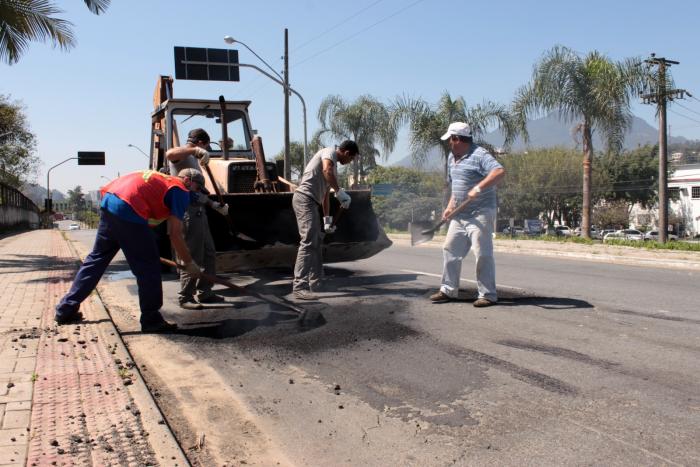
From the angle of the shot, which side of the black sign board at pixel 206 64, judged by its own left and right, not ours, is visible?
back

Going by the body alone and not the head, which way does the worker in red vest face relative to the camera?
to the viewer's right

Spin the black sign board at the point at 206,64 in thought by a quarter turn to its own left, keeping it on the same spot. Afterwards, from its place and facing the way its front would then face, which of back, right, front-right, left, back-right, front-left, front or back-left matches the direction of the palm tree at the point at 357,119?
back-right

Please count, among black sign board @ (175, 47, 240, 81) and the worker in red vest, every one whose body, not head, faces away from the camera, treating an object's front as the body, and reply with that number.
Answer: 1

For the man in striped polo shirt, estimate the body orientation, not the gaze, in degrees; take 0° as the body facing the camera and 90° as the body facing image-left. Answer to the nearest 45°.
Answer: approximately 45°

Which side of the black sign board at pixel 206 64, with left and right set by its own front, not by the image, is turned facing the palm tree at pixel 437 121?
right

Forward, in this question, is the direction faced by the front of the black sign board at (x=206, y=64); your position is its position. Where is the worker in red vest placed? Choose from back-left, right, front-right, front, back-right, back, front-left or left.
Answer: back

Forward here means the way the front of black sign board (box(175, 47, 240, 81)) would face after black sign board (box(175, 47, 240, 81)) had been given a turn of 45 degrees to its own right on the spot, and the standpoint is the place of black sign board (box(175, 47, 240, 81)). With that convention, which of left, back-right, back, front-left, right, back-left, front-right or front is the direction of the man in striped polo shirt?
back-right

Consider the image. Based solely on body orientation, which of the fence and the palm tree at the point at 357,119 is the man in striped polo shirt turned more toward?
the fence

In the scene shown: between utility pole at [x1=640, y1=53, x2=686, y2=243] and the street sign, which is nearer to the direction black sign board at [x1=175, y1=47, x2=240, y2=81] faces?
the street sign
